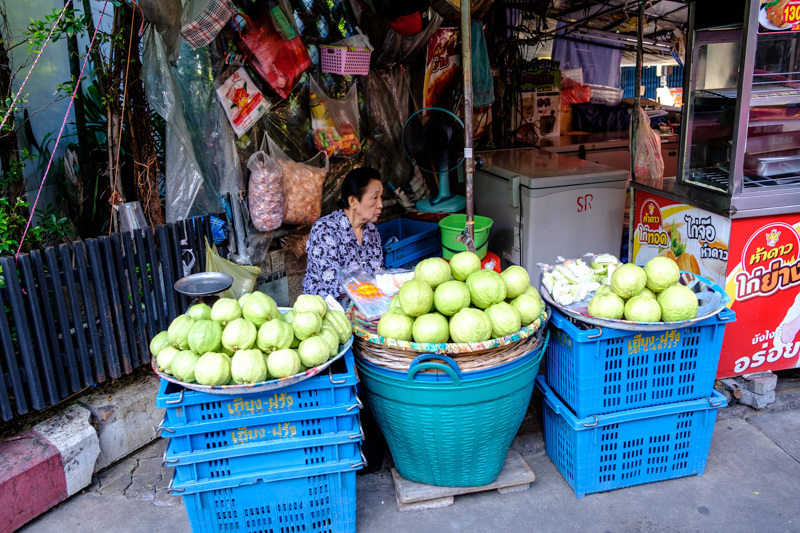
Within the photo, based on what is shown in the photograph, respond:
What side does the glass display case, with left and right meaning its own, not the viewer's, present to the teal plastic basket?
right

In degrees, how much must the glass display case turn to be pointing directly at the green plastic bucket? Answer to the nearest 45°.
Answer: approximately 135° to its right

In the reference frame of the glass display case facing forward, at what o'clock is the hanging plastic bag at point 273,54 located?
The hanging plastic bag is roughly at 4 o'clock from the glass display case.

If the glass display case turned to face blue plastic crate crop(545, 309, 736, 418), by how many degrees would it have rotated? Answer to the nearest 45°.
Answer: approximately 45° to its right

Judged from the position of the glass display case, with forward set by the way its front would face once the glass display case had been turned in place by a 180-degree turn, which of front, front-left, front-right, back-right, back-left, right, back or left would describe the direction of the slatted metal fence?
left

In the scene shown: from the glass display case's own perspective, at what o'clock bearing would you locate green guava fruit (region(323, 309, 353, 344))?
The green guava fruit is roughly at 3 o'clock from the glass display case.

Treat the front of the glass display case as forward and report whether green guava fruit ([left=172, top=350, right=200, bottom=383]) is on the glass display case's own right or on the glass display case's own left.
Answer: on the glass display case's own right

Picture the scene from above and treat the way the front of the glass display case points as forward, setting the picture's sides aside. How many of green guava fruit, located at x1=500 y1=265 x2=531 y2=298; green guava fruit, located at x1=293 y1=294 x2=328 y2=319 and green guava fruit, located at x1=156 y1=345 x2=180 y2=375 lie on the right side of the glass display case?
3

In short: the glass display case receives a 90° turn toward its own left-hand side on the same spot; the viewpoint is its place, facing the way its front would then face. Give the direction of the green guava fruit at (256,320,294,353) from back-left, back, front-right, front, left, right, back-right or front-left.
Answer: back

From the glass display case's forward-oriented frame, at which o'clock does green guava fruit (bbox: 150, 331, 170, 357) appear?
The green guava fruit is roughly at 3 o'clock from the glass display case.

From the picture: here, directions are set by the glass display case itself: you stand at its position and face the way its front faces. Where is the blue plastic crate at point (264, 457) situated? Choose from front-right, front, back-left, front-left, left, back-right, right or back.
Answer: right

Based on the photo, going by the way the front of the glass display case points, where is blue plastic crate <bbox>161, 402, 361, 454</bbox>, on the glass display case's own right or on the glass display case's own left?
on the glass display case's own right

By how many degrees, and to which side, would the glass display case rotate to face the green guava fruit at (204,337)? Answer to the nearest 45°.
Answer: approximately 90° to its right

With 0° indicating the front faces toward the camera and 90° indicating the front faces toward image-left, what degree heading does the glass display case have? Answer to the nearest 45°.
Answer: approximately 315°

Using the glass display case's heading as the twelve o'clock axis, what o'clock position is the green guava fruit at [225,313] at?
The green guava fruit is roughly at 3 o'clock from the glass display case.

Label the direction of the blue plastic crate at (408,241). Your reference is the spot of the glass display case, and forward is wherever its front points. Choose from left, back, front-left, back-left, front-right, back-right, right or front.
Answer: back-right

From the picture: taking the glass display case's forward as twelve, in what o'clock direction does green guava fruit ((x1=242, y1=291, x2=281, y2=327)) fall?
The green guava fruit is roughly at 3 o'clock from the glass display case.

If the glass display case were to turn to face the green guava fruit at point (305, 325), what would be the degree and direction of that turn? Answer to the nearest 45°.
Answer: approximately 90° to its right

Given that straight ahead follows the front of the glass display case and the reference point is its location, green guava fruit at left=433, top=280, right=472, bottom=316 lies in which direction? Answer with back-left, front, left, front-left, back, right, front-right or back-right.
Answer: right
